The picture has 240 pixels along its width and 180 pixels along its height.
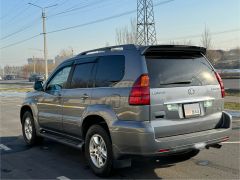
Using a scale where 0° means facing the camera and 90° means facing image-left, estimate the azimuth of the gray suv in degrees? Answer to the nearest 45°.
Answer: approximately 135°
